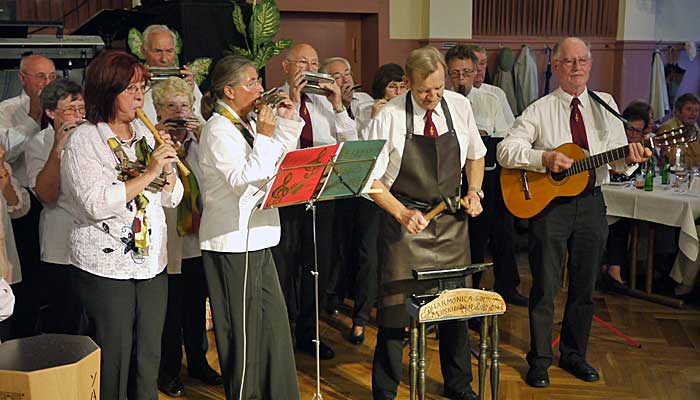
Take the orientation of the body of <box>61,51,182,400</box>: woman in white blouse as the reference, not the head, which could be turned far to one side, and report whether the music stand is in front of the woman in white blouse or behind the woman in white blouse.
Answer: in front

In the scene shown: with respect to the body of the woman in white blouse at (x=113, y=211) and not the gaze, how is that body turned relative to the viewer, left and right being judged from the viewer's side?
facing the viewer and to the right of the viewer

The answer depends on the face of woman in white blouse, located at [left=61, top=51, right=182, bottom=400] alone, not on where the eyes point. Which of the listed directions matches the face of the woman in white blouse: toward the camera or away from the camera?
toward the camera

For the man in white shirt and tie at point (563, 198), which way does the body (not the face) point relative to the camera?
toward the camera

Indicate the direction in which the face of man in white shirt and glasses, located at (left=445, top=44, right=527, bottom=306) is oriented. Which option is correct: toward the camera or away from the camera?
toward the camera

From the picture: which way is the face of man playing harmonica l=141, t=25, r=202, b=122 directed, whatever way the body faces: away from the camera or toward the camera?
toward the camera

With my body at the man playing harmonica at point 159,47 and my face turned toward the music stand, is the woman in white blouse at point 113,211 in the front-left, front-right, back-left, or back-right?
front-right

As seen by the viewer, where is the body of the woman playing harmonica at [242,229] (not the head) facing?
to the viewer's right

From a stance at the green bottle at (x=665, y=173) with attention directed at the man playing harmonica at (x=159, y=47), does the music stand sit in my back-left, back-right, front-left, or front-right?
front-left

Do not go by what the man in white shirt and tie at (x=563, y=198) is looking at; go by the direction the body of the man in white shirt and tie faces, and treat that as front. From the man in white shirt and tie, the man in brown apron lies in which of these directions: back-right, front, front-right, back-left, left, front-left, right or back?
front-right
